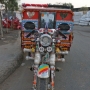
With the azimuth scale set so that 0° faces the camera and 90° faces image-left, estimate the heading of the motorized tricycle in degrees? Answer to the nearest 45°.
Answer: approximately 0°
